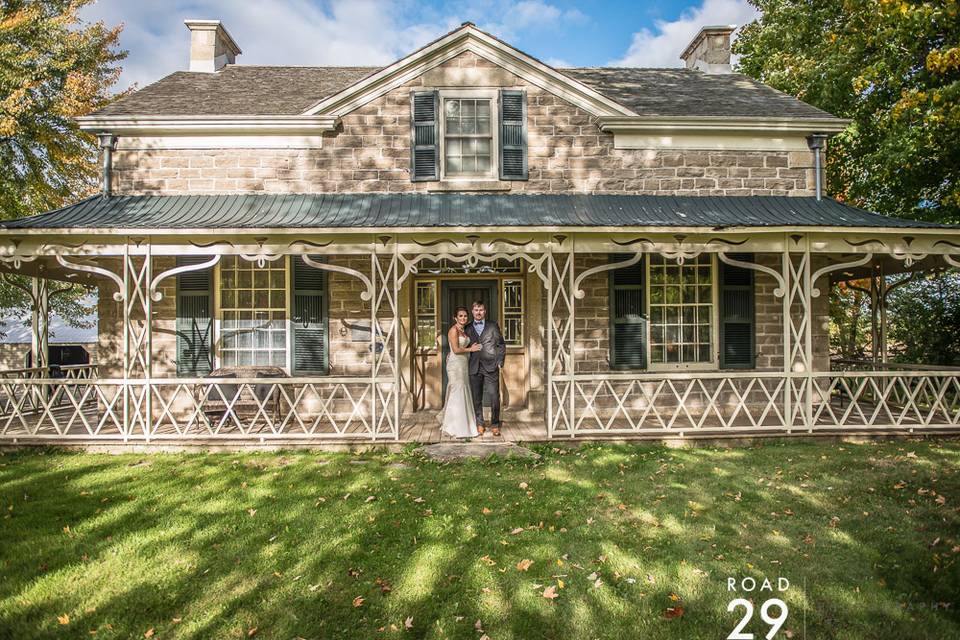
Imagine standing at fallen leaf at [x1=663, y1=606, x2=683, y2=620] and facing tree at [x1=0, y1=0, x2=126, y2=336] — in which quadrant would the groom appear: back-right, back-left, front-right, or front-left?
front-right

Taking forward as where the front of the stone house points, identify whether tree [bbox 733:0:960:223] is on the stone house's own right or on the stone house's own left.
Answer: on the stone house's own left

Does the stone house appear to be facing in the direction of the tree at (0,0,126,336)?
no

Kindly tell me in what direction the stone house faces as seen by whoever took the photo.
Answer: facing the viewer

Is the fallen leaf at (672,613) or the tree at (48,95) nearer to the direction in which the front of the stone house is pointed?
the fallen leaf

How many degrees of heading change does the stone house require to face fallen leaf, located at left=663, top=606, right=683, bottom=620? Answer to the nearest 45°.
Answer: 0° — it already faces it
